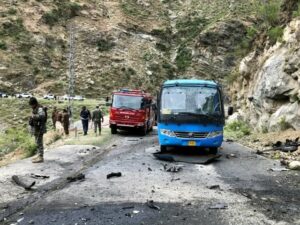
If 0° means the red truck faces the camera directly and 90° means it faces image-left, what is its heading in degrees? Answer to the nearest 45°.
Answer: approximately 0°

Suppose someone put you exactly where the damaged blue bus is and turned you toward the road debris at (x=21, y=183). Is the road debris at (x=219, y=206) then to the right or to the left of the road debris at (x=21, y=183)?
left

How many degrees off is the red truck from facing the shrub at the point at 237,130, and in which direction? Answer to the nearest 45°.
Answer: approximately 90° to its left

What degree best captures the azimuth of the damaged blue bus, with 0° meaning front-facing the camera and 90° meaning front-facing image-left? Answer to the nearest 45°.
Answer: approximately 0°

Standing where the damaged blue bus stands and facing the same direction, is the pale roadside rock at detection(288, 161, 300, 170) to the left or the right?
on its left

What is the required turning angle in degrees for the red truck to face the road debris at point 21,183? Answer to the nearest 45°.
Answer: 0° — it already faces it

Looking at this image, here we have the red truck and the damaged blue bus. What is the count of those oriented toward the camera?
2

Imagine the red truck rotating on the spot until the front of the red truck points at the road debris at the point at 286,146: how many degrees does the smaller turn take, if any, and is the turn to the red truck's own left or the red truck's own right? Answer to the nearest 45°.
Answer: approximately 45° to the red truck's own left

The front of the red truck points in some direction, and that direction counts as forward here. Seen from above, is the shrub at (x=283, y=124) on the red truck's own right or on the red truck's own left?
on the red truck's own left

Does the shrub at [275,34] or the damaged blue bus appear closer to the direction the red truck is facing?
the damaged blue bus
